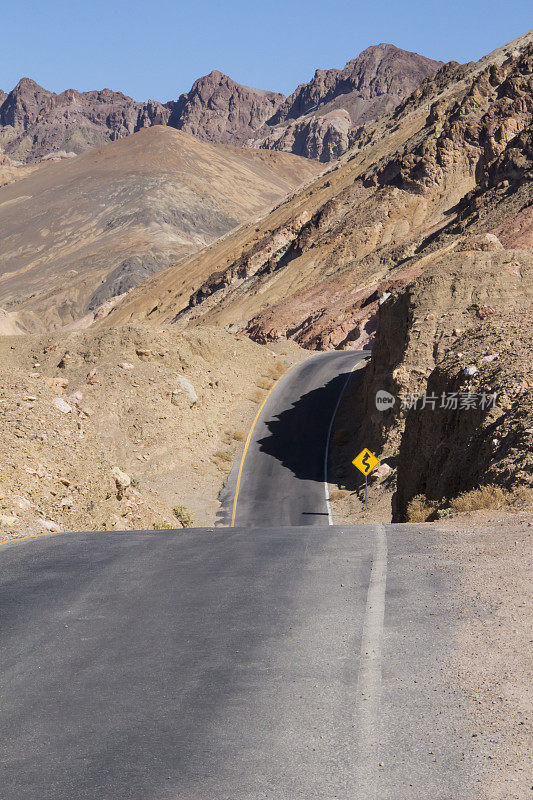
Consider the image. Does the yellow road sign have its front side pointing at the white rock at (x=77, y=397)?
no

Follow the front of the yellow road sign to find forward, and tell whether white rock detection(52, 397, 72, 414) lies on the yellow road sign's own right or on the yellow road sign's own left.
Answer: on the yellow road sign's own right

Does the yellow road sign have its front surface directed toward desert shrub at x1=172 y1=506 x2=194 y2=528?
no

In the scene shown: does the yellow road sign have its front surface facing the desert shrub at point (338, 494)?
no

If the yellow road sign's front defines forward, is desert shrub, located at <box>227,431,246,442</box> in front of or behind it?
behind

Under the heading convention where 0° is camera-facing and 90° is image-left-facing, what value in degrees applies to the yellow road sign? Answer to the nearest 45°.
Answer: approximately 0°
